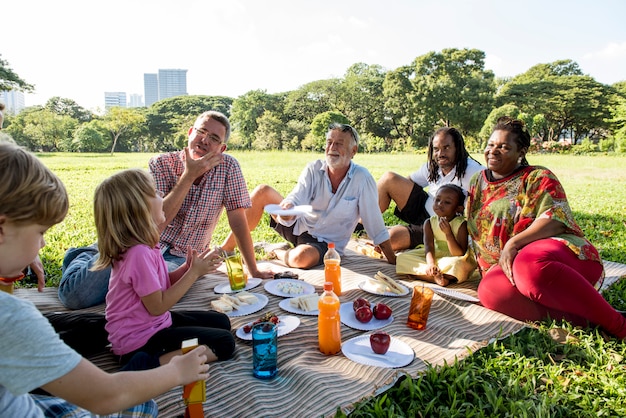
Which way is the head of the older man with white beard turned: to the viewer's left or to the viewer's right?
to the viewer's left

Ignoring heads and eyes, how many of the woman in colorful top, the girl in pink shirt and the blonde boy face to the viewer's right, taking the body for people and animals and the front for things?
2

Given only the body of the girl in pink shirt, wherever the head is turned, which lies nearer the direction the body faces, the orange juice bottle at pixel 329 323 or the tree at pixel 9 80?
the orange juice bottle

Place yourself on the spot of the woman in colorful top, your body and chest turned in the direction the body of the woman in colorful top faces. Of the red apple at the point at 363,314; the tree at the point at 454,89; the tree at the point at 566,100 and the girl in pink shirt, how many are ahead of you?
2

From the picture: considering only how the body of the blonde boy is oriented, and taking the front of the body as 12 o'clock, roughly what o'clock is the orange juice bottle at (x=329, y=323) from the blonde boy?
The orange juice bottle is roughly at 11 o'clock from the blonde boy.

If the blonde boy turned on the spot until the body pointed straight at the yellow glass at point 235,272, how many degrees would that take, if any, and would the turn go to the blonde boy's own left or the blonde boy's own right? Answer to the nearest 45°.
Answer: approximately 45° to the blonde boy's own left

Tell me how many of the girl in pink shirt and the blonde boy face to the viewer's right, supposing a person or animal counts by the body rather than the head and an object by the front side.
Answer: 2

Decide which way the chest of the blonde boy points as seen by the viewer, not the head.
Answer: to the viewer's right

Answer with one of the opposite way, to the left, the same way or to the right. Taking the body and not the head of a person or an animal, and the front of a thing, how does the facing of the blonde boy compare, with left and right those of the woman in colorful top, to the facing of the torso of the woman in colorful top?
the opposite way

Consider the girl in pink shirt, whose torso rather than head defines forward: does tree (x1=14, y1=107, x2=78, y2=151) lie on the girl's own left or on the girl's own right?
on the girl's own left

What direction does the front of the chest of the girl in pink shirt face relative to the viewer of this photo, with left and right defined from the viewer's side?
facing to the right of the viewer
